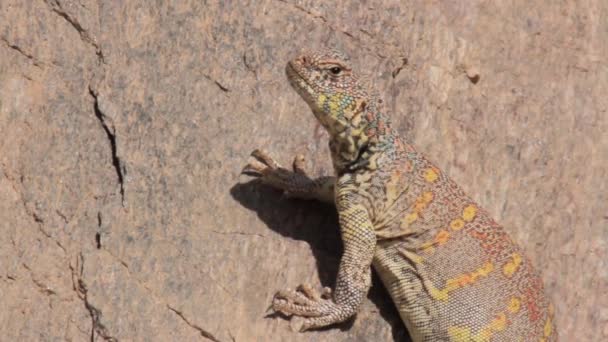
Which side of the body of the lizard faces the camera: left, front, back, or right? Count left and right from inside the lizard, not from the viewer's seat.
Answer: left
